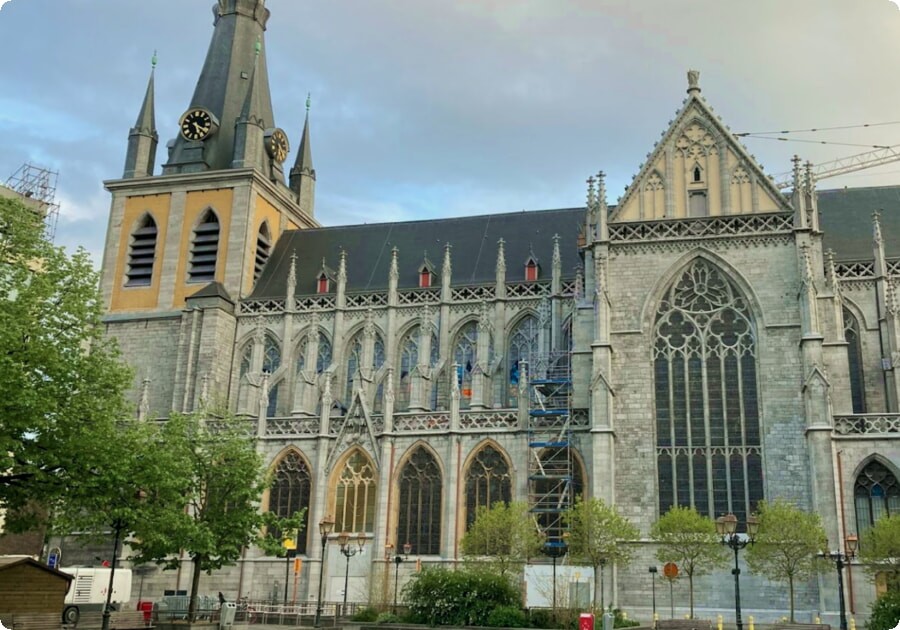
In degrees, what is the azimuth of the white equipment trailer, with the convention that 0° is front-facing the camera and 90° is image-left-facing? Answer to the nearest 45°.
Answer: approximately 90°

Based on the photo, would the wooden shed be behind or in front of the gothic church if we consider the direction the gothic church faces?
in front

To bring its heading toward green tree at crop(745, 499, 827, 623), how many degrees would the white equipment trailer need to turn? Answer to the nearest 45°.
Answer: approximately 135° to its left

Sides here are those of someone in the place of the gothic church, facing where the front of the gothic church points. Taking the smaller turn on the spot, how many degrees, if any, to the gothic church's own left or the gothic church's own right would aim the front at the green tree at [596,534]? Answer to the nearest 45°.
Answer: approximately 45° to the gothic church's own left

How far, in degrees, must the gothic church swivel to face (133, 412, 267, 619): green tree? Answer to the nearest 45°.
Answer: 0° — it already faces it

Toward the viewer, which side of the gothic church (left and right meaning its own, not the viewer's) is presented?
left
